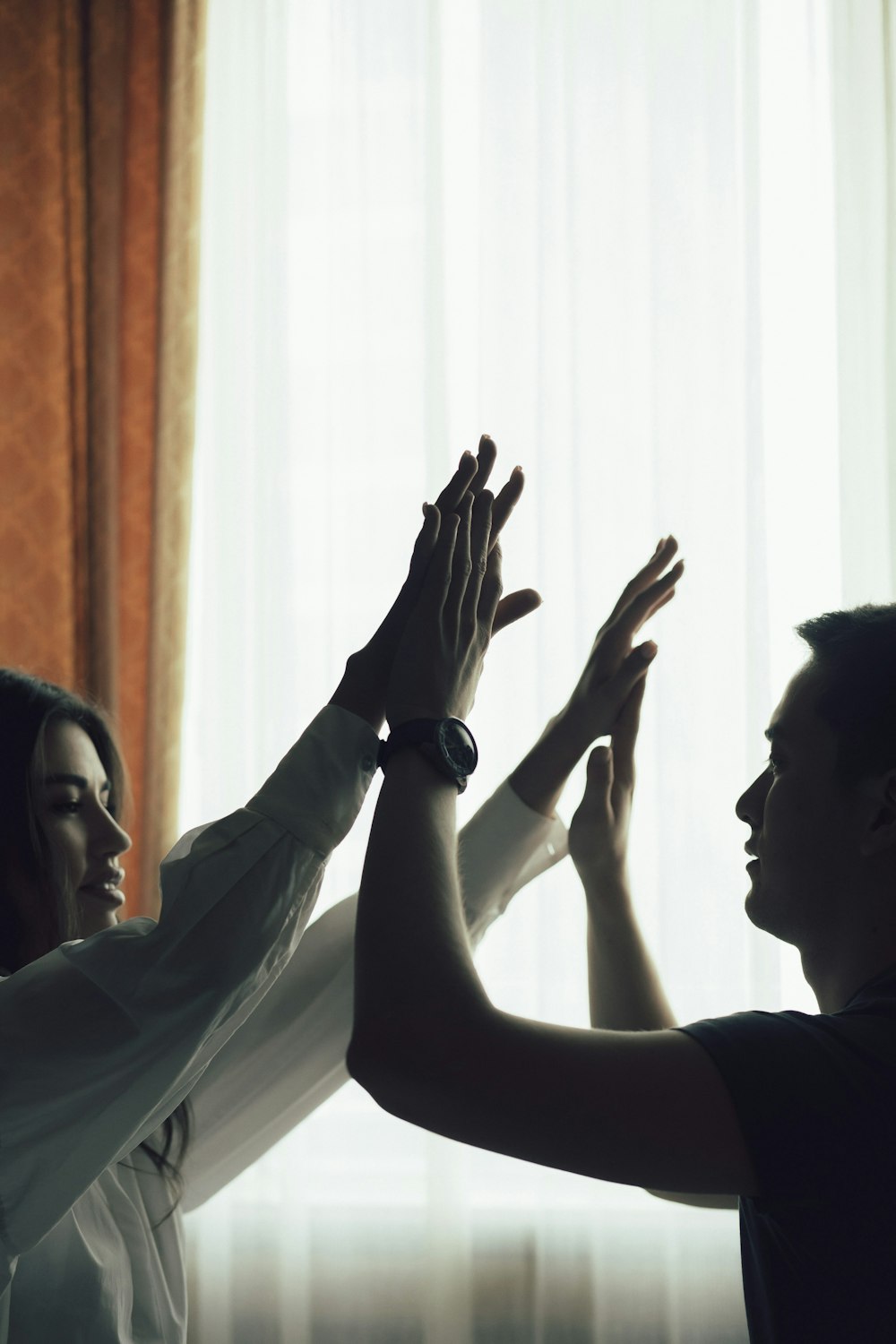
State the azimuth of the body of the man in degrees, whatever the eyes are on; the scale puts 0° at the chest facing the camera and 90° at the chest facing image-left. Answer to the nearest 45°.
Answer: approximately 90°

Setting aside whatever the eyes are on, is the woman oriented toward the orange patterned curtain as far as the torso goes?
no

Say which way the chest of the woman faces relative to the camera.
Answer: to the viewer's right

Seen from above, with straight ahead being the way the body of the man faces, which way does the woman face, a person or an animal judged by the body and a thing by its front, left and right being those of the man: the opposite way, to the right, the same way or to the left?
the opposite way

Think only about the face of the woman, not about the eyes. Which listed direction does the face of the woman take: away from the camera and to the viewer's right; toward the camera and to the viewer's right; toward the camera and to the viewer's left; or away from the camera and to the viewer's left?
toward the camera and to the viewer's right

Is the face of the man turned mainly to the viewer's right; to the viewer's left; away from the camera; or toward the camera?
to the viewer's left

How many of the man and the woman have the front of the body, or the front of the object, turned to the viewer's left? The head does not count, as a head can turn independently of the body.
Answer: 1
